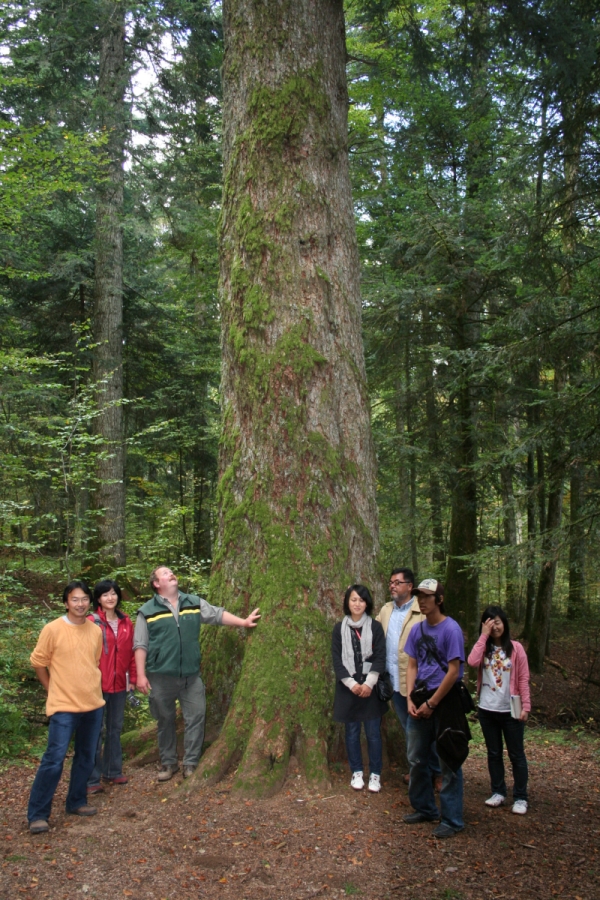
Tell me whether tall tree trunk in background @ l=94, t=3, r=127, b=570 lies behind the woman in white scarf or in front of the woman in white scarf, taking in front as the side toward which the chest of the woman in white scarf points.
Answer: behind

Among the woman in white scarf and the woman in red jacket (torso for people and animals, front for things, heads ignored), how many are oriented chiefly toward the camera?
2

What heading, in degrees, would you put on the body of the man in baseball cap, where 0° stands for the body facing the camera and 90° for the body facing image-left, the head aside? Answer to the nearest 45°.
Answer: approximately 45°

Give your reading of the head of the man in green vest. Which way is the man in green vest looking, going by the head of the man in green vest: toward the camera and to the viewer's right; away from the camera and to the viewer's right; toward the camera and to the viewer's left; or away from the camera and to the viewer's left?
toward the camera and to the viewer's right

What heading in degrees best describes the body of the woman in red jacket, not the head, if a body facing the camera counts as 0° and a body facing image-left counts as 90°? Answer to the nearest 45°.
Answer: approximately 0°

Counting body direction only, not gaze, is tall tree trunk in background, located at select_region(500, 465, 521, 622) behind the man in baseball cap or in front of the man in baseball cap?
behind

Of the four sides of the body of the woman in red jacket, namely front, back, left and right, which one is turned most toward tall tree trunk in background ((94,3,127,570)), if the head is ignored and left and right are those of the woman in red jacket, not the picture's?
back
